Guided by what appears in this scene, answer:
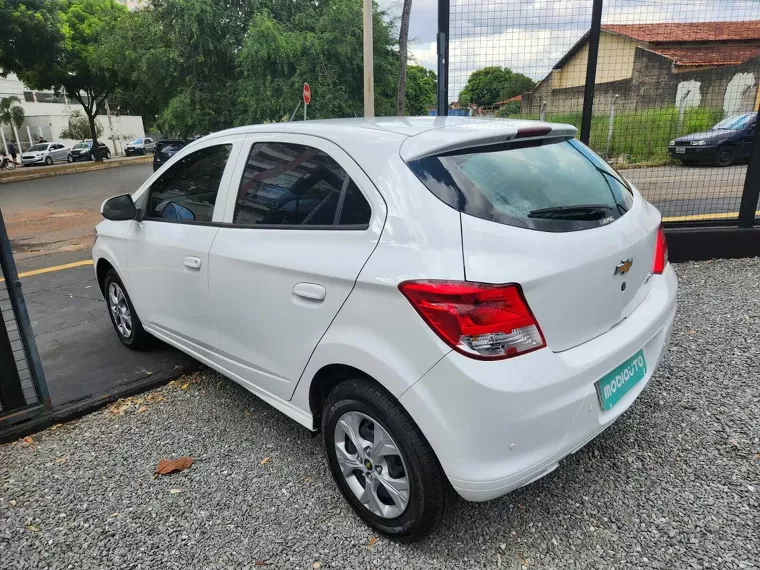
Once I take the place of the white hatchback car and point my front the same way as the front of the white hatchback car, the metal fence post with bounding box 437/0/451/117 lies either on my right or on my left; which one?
on my right

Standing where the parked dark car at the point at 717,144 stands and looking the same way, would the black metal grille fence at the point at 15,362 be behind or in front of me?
in front

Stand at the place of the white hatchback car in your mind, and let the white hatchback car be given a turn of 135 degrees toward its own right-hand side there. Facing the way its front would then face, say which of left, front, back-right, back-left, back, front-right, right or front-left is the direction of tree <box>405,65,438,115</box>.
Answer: left

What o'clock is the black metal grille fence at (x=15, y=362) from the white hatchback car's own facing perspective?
The black metal grille fence is roughly at 11 o'clock from the white hatchback car.

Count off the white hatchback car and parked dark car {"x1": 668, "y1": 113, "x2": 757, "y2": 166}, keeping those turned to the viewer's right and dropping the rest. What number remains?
0

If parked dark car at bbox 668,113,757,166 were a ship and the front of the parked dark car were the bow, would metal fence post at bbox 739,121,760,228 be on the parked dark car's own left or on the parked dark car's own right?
on the parked dark car's own left

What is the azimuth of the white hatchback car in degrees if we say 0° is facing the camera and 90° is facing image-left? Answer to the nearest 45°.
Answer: approximately 135°

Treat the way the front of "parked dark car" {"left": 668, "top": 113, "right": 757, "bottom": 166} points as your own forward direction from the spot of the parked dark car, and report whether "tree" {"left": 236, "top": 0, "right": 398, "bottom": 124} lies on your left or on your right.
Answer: on your right

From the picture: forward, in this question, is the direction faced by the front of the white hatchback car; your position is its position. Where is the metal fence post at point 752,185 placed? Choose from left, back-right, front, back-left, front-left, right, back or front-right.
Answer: right

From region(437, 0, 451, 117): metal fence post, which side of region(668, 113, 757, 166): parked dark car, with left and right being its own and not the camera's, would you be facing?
front

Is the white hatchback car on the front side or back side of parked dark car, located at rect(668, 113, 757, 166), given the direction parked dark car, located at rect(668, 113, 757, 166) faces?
on the front side
